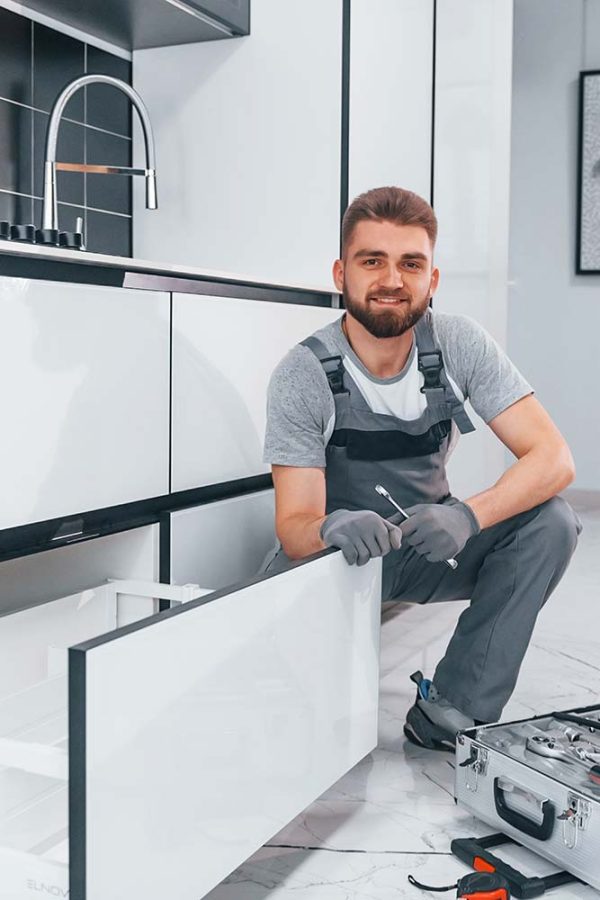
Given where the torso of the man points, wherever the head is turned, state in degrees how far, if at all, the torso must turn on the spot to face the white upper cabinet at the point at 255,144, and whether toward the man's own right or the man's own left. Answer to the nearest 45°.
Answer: approximately 135° to the man's own right

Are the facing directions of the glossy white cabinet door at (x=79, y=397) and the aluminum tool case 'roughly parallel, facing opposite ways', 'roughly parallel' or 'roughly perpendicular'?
roughly perpendicular

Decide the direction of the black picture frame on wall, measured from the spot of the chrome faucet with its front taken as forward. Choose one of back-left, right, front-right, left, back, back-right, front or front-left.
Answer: front-left

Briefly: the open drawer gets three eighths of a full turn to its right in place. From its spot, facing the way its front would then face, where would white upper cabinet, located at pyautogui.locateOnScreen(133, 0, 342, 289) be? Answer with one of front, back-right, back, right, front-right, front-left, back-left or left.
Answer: right

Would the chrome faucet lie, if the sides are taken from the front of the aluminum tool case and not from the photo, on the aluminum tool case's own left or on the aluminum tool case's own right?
on the aluminum tool case's own right

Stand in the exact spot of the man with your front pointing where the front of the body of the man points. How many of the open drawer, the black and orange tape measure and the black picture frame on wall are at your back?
1

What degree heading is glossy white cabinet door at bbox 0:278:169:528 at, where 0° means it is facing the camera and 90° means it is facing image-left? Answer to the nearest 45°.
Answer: approximately 315°
